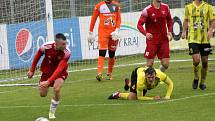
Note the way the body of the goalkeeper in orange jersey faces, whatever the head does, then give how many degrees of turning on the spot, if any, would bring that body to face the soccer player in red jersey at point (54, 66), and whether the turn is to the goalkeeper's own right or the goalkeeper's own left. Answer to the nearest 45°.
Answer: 0° — they already face them

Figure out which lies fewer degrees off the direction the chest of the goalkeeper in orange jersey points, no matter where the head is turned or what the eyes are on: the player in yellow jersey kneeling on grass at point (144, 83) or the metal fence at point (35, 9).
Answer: the player in yellow jersey kneeling on grass

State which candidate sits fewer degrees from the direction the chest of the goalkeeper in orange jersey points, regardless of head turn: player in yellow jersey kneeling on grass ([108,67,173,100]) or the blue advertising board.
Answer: the player in yellow jersey kneeling on grass

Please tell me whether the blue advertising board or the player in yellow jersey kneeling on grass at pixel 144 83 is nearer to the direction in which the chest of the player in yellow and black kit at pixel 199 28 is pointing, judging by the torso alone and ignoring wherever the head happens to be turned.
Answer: the player in yellow jersey kneeling on grass

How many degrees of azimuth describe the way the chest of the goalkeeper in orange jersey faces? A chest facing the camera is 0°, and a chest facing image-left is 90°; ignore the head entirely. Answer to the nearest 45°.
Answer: approximately 0°

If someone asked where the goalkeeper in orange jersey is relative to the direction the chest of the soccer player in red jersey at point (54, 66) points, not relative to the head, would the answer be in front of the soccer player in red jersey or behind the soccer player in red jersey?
behind
